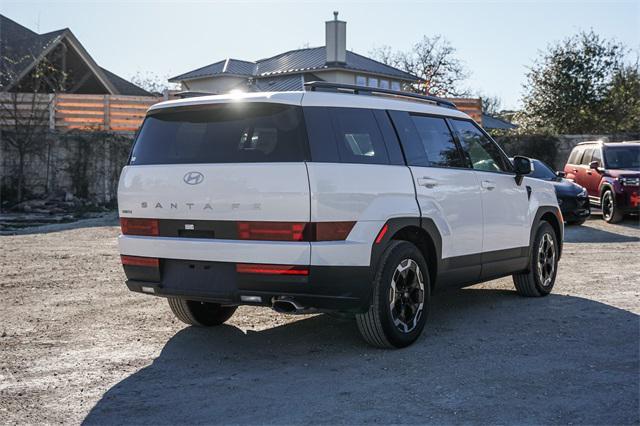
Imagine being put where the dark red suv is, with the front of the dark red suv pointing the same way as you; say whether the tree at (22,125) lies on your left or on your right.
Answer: on your right

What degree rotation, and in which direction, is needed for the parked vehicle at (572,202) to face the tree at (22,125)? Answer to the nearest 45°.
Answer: approximately 135° to its right

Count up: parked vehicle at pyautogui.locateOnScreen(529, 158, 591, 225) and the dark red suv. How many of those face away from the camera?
0

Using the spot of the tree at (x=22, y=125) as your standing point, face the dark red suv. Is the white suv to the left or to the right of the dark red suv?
right

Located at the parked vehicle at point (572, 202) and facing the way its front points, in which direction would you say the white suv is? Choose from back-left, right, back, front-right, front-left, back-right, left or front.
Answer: front-right

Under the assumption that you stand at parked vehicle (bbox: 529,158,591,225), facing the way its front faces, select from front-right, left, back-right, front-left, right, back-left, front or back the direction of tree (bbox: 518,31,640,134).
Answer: back-left

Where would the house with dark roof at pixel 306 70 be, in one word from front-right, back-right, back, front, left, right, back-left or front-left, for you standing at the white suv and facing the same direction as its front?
front-left

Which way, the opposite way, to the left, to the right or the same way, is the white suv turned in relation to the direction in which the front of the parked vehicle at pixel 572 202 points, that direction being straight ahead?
to the left

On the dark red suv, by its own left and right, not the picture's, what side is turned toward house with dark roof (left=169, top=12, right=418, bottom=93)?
back

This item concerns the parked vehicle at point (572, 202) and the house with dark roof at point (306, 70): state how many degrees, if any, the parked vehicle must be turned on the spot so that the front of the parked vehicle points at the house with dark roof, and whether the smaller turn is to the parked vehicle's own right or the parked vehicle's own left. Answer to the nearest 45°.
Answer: approximately 180°

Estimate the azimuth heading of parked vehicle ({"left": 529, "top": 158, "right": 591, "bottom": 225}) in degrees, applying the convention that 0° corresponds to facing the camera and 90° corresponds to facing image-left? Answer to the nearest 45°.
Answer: approximately 315°

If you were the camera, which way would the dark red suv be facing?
facing the viewer and to the right of the viewer

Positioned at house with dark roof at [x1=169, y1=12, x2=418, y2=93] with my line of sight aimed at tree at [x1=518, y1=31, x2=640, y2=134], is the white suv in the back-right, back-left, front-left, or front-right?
front-right

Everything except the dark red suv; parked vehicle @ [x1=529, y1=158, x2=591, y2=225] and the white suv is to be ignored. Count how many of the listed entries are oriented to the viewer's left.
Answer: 0

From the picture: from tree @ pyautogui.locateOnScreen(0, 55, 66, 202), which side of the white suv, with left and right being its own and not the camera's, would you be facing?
left

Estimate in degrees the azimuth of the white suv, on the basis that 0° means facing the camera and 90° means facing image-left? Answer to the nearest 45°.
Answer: approximately 225°
